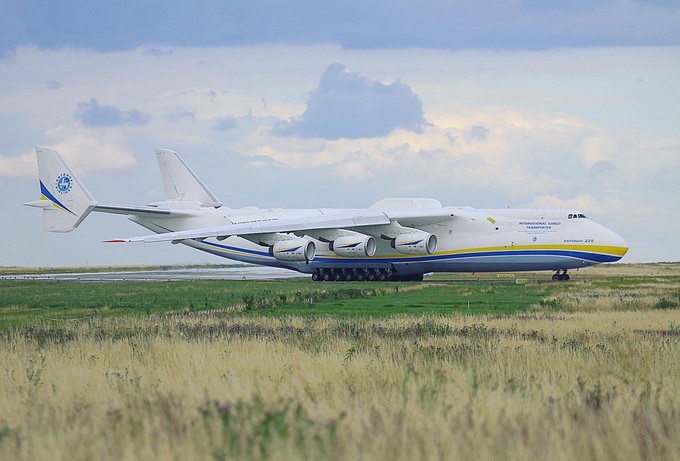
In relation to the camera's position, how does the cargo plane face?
facing the viewer and to the right of the viewer
